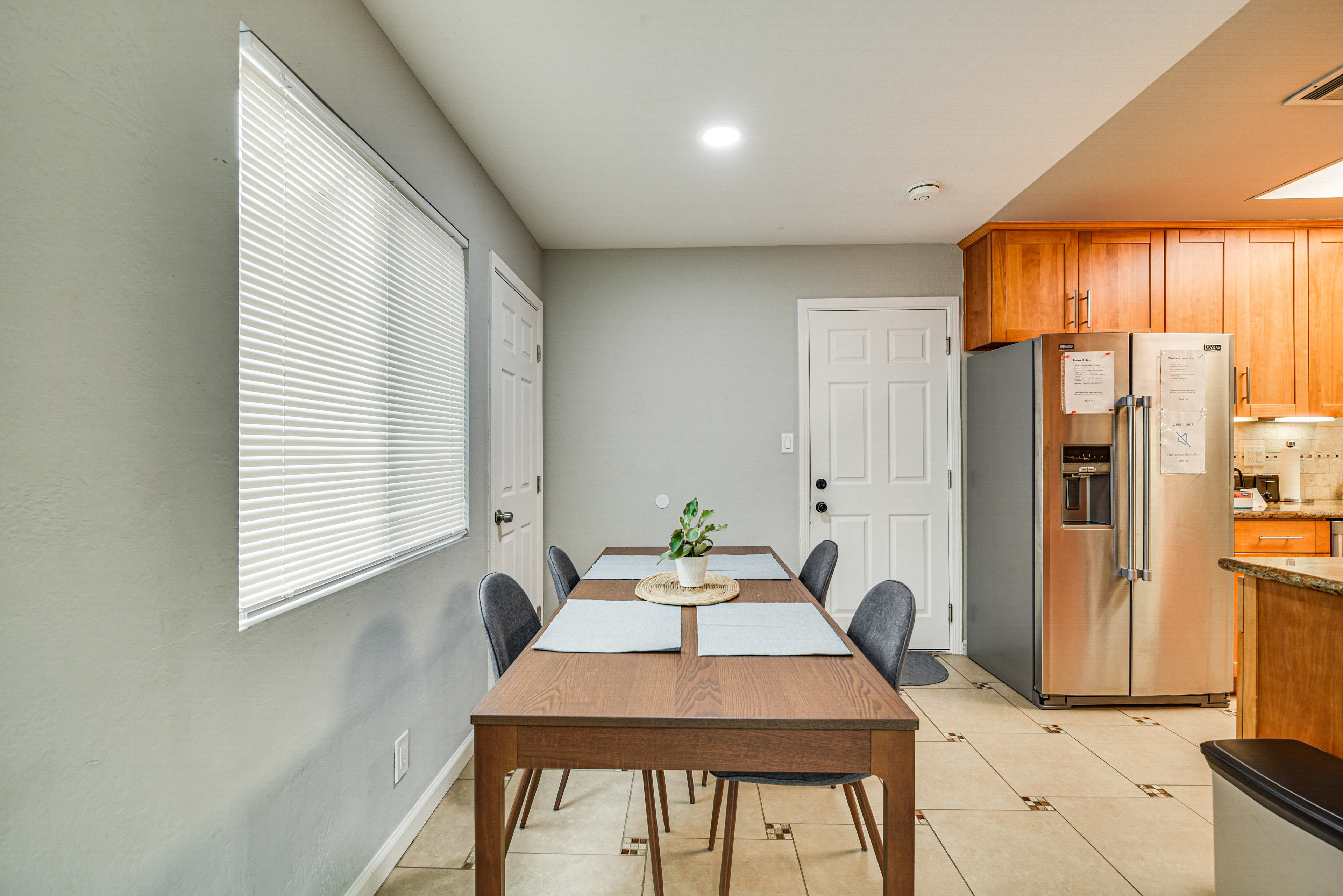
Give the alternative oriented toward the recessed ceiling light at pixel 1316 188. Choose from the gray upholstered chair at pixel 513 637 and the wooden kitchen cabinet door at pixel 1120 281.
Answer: the gray upholstered chair

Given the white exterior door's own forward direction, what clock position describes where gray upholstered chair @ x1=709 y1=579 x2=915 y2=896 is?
The gray upholstered chair is roughly at 12 o'clock from the white exterior door.

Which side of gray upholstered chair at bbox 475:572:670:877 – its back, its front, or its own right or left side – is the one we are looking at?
right

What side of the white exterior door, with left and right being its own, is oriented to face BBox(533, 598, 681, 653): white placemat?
front

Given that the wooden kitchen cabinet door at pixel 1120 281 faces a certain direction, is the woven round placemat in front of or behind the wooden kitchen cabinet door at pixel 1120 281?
in front

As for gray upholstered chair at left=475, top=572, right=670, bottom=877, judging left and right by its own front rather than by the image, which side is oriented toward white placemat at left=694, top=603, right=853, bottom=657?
front

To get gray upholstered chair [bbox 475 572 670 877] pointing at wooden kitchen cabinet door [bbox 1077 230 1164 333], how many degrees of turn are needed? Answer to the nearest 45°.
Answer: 0° — it already faces it
